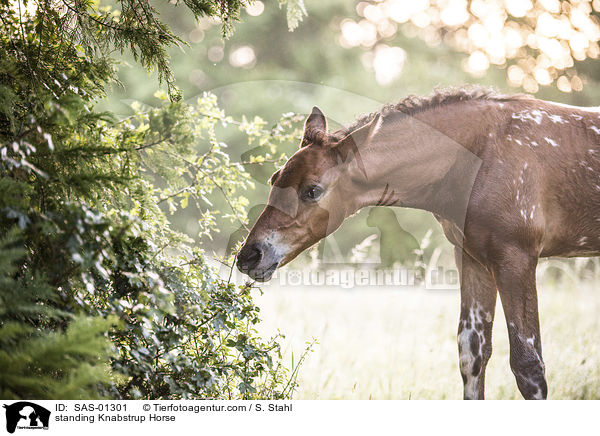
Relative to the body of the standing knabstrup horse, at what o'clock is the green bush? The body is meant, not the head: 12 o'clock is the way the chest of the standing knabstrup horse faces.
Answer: The green bush is roughly at 11 o'clock from the standing knabstrup horse.

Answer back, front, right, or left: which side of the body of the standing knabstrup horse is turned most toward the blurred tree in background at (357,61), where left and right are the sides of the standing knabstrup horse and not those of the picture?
right

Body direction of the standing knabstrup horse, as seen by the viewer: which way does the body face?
to the viewer's left

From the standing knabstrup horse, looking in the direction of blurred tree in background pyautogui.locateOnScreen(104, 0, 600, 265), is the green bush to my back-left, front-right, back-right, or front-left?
back-left
